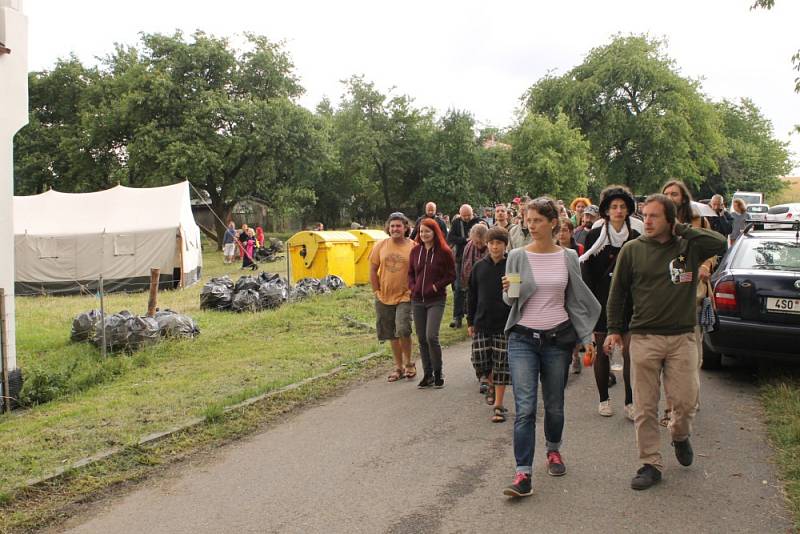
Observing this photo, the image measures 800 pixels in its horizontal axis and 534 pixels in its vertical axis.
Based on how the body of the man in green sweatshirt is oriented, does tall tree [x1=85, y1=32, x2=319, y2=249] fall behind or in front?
behind

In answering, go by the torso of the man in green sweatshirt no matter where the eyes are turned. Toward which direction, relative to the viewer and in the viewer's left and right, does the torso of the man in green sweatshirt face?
facing the viewer

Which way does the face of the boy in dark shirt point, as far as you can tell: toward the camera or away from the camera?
toward the camera

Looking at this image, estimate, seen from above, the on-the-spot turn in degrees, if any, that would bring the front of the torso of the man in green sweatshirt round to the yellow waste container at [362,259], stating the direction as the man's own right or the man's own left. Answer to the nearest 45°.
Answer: approximately 135° to the man's own right

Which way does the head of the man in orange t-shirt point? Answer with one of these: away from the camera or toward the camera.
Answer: toward the camera

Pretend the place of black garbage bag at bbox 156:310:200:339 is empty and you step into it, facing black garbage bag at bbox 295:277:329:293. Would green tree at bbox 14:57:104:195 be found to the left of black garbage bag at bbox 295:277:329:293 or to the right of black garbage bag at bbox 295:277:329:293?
left

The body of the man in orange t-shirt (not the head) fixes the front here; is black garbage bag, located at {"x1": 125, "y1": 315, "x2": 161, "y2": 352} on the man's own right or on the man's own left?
on the man's own right

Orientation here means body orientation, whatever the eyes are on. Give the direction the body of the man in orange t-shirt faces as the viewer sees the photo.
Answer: toward the camera

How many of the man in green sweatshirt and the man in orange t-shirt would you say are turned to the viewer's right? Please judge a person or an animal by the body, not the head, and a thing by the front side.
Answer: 0

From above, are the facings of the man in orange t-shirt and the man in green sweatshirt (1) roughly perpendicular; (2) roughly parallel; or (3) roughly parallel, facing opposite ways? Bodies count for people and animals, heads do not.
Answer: roughly parallel
